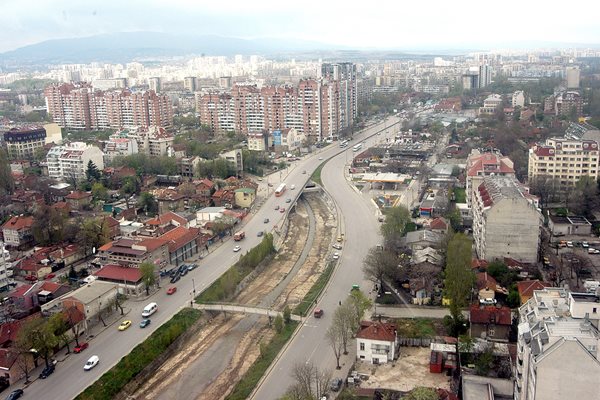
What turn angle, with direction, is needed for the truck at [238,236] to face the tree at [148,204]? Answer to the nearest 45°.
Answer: approximately 90° to its right

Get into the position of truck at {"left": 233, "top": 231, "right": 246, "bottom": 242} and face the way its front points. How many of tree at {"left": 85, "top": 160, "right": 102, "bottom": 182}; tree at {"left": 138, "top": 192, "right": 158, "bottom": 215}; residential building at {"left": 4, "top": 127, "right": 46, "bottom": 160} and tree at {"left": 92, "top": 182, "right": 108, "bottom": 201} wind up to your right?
4

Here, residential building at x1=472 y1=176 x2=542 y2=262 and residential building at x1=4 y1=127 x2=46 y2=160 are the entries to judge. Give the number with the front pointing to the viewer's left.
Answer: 1

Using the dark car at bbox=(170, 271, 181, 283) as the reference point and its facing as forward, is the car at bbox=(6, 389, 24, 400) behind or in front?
in front

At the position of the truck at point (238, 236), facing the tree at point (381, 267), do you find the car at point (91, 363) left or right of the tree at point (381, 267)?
right

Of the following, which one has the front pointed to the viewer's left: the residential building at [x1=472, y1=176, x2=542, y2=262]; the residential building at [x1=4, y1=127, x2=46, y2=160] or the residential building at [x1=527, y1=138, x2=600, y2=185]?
the residential building at [x1=472, y1=176, x2=542, y2=262]
